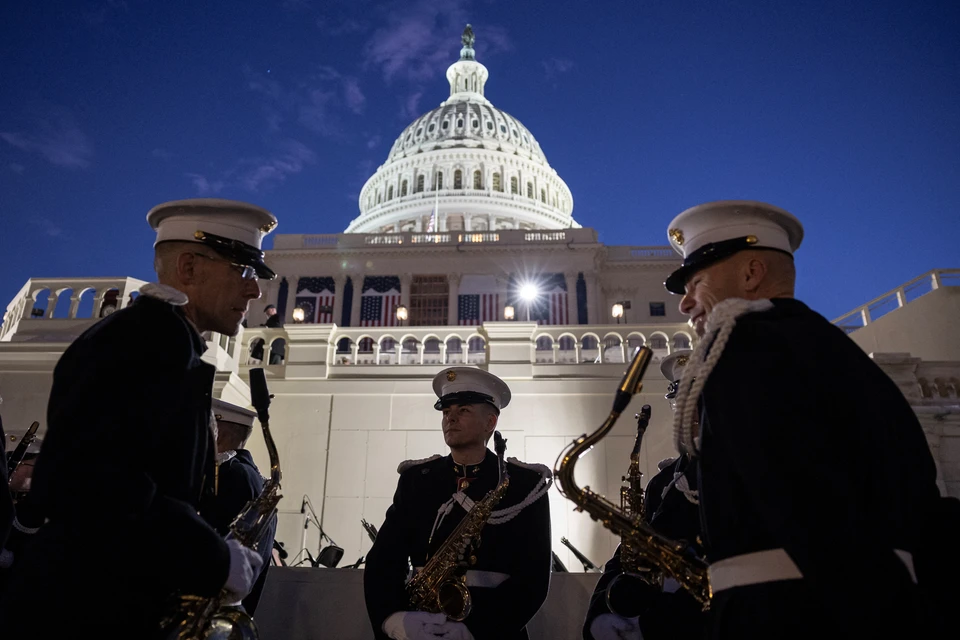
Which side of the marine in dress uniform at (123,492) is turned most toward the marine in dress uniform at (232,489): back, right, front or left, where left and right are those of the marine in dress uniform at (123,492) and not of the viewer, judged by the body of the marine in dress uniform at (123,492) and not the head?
left

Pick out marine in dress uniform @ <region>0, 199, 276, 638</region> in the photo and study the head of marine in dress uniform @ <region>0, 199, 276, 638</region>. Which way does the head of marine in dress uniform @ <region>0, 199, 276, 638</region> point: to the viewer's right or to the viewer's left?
to the viewer's right

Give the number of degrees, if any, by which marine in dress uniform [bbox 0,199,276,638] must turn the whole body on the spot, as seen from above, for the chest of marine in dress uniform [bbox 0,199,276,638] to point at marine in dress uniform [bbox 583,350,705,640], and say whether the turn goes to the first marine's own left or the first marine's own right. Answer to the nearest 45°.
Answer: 0° — they already face them

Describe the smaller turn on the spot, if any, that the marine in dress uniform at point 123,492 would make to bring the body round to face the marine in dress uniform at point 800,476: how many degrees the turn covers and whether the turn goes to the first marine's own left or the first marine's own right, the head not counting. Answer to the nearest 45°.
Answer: approximately 45° to the first marine's own right

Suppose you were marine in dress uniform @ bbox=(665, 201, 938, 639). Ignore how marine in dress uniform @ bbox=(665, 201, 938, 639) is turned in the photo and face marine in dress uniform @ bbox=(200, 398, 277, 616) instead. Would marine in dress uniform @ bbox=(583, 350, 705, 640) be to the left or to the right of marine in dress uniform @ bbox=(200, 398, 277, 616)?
right

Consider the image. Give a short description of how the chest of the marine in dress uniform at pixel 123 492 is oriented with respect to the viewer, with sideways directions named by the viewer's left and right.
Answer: facing to the right of the viewer

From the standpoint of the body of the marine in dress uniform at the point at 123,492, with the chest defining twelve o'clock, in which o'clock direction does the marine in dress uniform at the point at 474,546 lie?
the marine in dress uniform at the point at 474,546 is roughly at 11 o'clock from the marine in dress uniform at the point at 123,492.
